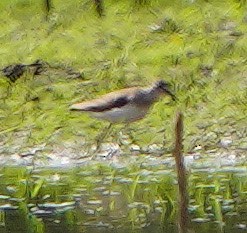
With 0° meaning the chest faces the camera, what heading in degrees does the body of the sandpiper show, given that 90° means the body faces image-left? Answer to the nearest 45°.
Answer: approximately 270°

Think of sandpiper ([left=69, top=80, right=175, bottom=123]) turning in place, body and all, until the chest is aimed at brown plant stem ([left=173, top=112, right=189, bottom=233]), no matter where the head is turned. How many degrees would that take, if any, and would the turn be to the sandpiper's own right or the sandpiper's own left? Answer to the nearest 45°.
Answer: approximately 90° to the sandpiper's own right
